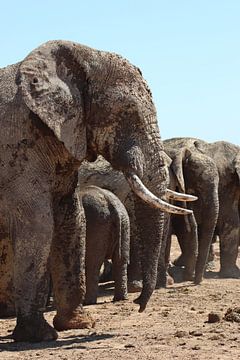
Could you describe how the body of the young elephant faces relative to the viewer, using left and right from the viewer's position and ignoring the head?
facing away from the viewer and to the left of the viewer

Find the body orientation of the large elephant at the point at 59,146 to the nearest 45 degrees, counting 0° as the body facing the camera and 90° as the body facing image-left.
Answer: approximately 270°

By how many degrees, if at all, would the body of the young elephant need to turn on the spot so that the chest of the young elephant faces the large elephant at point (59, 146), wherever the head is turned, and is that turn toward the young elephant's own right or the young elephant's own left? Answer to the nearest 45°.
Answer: approximately 135° to the young elephant's own left

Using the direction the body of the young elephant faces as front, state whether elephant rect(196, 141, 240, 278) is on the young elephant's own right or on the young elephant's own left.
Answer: on the young elephant's own right

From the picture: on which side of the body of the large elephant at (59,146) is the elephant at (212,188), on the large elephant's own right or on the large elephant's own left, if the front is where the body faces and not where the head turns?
on the large elephant's own left

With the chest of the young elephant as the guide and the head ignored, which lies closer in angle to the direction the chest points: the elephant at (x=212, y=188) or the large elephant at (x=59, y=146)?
the elephant
